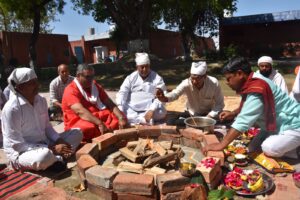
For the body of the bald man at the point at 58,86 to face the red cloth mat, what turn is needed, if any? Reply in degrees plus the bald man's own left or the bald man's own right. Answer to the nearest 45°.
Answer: approximately 45° to the bald man's own right

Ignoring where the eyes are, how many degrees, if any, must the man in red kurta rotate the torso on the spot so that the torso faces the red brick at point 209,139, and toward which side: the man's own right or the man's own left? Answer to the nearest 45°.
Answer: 0° — they already face it

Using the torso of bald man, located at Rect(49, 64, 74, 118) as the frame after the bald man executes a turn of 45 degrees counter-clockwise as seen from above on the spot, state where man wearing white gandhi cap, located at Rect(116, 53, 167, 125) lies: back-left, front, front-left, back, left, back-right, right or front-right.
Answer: front-right

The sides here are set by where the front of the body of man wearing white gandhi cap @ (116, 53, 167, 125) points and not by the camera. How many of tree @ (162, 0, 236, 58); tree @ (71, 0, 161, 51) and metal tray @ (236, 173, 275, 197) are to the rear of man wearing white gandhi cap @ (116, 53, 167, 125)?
2

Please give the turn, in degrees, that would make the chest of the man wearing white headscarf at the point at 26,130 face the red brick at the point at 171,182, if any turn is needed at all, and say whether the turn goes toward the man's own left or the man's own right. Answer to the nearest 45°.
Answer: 0° — they already face it

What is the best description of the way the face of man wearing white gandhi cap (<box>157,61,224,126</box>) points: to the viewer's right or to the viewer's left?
to the viewer's left

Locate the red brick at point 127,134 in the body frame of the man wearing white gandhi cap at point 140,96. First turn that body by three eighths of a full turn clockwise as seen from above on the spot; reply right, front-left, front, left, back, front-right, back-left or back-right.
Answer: back-left

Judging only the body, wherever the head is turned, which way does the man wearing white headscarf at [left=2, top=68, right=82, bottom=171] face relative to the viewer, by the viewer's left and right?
facing the viewer and to the right of the viewer

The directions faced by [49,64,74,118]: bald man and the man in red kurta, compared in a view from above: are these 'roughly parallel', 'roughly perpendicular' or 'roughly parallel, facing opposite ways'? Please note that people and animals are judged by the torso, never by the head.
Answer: roughly parallel

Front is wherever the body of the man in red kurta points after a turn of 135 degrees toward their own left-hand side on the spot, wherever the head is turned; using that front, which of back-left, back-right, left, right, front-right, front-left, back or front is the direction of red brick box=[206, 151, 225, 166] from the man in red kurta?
back-right

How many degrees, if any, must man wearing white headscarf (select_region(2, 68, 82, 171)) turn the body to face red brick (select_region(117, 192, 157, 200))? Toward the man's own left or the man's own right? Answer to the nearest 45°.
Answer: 0° — they already face it

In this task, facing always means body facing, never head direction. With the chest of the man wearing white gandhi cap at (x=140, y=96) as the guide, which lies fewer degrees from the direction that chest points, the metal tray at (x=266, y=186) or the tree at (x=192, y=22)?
the metal tray

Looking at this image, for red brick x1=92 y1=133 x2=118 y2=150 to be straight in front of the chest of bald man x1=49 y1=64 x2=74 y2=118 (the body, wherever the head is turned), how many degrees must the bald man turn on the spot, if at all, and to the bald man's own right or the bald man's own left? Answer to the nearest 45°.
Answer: approximately 45° to the bald man's own right

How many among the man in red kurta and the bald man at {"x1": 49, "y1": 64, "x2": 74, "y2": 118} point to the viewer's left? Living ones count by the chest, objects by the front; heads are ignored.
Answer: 0

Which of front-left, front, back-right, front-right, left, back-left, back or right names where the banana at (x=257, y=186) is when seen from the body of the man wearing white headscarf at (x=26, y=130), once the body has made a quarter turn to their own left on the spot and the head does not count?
right

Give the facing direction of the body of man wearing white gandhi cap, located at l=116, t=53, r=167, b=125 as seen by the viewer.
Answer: toward the camera

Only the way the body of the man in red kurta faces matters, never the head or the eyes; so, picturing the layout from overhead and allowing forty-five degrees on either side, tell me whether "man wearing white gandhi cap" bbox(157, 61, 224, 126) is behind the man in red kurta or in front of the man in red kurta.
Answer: in front

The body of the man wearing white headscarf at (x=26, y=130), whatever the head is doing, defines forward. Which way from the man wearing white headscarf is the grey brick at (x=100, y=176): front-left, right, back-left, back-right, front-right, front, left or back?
front
